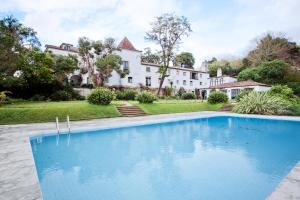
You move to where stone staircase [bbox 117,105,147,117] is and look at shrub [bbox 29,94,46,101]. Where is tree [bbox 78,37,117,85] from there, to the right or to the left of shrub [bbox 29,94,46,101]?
right

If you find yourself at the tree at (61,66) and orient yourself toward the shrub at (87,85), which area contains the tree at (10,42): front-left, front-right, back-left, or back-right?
back-right

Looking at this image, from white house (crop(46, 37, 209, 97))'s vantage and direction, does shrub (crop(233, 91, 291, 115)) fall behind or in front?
in front

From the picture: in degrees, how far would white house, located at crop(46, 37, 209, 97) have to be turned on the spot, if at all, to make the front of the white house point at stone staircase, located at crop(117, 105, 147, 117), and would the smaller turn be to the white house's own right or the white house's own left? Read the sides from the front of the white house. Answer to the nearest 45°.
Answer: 0° — it already faces it

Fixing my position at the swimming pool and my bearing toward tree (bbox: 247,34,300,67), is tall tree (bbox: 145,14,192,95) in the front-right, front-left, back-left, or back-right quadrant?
front-left

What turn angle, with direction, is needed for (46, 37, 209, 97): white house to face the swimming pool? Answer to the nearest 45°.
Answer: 0° — it already faces it

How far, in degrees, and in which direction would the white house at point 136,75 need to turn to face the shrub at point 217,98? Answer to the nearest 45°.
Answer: approximately 45° to its left

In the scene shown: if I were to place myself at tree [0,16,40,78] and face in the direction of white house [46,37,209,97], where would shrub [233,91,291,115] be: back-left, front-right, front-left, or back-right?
front-right

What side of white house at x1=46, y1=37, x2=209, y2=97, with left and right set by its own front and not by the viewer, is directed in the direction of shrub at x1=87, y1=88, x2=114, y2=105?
front

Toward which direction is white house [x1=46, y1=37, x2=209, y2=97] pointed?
toward the camera

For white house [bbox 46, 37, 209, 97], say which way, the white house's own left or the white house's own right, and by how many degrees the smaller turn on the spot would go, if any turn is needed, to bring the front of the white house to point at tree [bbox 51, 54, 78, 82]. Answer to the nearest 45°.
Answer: approximately 45° to the white house's own right

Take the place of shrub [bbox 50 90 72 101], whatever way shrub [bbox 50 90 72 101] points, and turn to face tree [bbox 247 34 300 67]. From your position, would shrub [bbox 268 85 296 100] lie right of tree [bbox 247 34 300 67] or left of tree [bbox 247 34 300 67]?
right

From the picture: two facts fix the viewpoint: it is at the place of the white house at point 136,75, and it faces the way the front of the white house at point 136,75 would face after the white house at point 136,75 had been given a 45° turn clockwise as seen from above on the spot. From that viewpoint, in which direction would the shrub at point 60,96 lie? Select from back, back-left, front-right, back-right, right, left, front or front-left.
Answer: front

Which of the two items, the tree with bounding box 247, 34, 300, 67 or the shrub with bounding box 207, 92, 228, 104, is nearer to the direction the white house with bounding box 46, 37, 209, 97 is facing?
the shrub

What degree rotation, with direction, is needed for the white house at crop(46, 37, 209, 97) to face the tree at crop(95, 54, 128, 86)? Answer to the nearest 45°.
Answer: approximately 45° to its right

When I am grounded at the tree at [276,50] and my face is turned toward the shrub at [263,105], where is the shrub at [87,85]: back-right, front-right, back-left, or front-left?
front-right

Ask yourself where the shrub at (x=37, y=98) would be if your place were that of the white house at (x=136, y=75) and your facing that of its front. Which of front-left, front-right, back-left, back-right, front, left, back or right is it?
front-right
